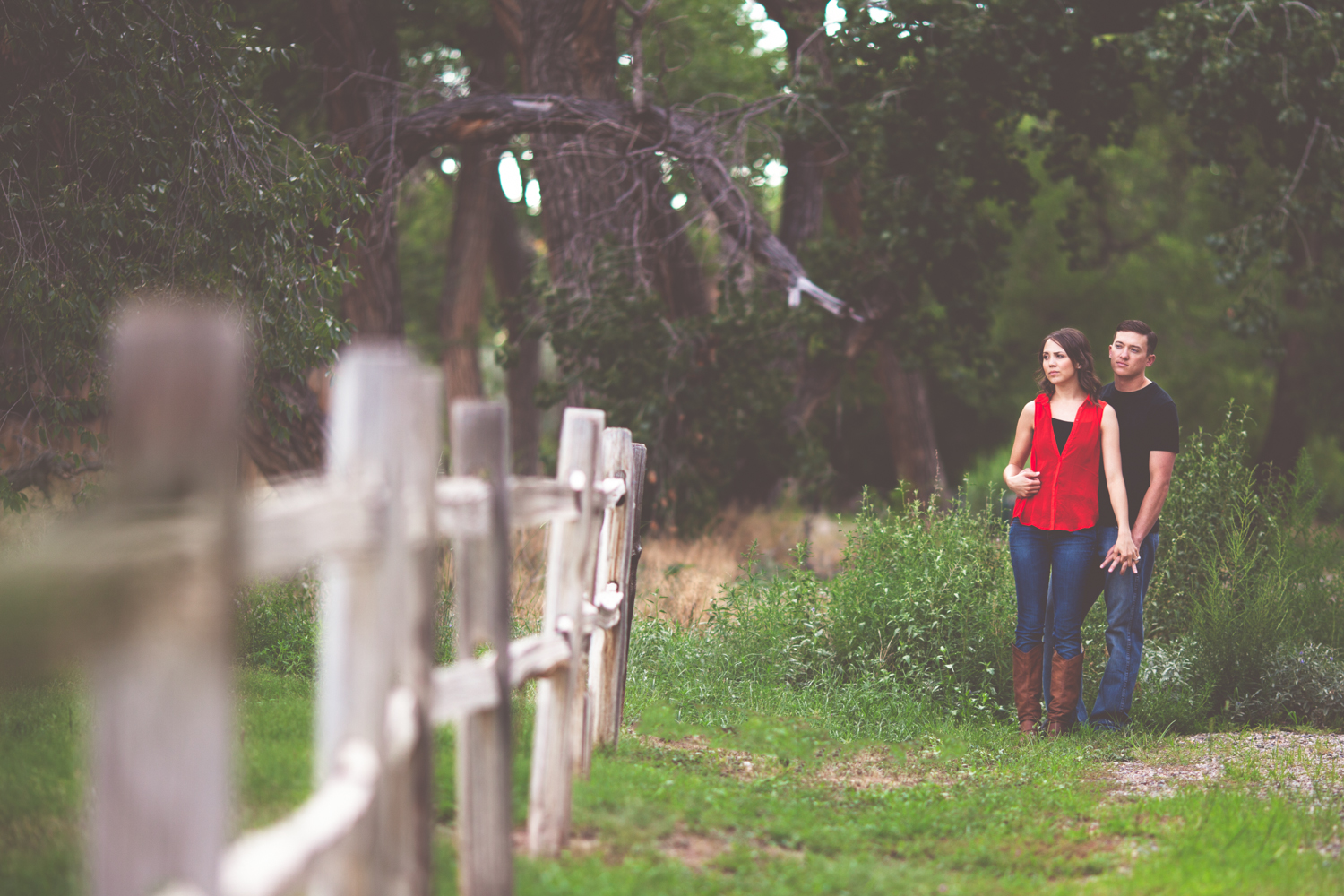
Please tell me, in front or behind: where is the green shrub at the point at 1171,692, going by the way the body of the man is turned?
behind

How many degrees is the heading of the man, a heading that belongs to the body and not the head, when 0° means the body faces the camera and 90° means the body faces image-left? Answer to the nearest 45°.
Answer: approximately 45°

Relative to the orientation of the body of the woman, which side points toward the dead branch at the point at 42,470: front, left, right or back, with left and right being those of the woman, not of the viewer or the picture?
right

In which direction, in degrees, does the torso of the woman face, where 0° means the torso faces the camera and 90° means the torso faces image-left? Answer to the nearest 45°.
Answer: approximately 0°

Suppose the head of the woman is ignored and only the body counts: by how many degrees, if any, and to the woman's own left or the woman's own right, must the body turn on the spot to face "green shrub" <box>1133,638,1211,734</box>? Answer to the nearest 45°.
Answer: approximately 135° to the woman's own left

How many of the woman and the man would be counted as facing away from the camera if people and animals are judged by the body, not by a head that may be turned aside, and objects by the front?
0

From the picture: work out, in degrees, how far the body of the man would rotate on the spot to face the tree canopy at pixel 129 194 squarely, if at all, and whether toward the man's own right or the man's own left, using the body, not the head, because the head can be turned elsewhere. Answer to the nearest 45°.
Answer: approximately 45° to the man's own right

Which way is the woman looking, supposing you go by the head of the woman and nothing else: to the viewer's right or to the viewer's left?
to the viewer's left

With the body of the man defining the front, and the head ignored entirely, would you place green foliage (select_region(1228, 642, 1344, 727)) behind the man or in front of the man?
behind
